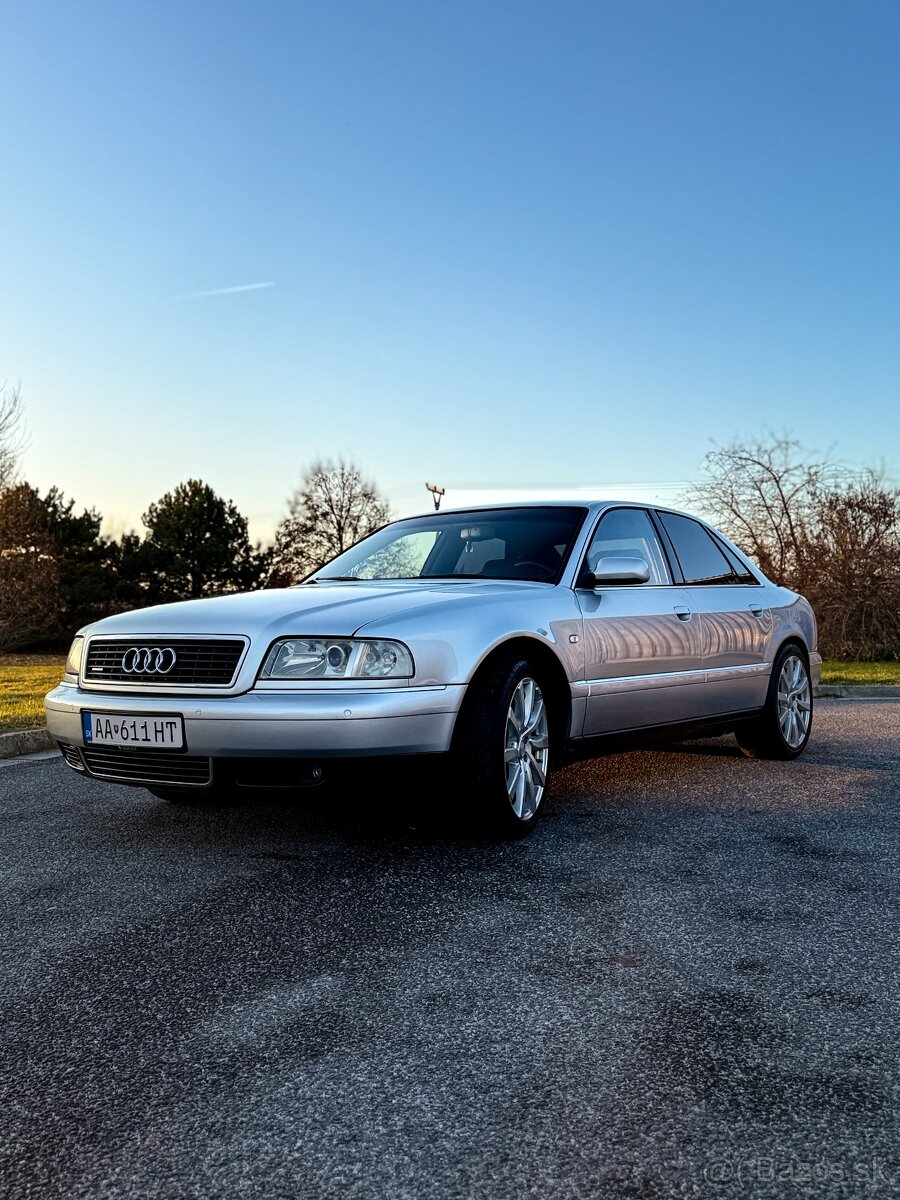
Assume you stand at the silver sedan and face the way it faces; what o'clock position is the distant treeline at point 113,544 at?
The distant treeline is roughly at 4 o'clock from the silver sedan.

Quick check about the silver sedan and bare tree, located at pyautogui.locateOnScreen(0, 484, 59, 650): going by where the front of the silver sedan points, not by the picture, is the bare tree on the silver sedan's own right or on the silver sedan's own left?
on the silver sedan's own right

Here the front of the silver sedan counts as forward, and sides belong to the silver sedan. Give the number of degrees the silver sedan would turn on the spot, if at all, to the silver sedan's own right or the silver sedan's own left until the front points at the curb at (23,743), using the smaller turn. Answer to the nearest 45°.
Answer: approximately 90° to the silver sedan's own right

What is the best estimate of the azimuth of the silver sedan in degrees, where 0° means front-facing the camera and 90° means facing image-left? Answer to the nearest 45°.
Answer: approximately 45°

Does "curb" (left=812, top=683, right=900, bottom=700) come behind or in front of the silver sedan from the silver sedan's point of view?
behind

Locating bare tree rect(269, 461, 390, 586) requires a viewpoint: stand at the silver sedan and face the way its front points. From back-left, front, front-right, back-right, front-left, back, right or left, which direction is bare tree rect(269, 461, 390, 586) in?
back-right
